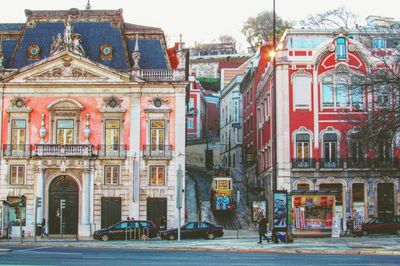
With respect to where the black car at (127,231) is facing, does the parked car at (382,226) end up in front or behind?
behind

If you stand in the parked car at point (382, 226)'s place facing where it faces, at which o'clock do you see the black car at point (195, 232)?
The black car is roughly at 11 o'clock from the parked car.

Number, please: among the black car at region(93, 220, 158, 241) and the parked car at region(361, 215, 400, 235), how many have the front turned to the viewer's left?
2

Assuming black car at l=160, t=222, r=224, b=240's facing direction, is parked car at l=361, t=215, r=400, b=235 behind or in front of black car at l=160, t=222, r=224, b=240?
behind

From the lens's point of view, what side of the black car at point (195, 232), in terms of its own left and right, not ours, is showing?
left

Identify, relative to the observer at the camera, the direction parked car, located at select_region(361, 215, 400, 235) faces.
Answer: facing to the left of the viewer

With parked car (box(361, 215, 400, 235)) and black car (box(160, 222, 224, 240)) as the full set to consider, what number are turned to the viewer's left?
2

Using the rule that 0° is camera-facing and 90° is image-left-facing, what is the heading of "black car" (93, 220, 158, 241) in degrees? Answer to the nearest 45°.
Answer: approximately 90°

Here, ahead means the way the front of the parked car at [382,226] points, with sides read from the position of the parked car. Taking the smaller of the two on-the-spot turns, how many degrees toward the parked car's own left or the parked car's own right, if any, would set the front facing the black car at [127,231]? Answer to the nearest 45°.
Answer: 0° — it already faces it

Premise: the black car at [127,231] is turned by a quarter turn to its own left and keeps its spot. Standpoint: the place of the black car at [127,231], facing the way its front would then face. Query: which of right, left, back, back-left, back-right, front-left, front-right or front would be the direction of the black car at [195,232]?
left
